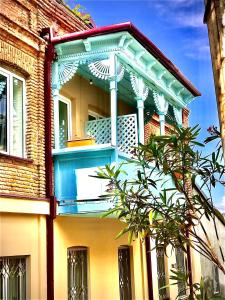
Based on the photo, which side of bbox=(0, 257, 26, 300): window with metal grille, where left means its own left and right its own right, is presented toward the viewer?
front
